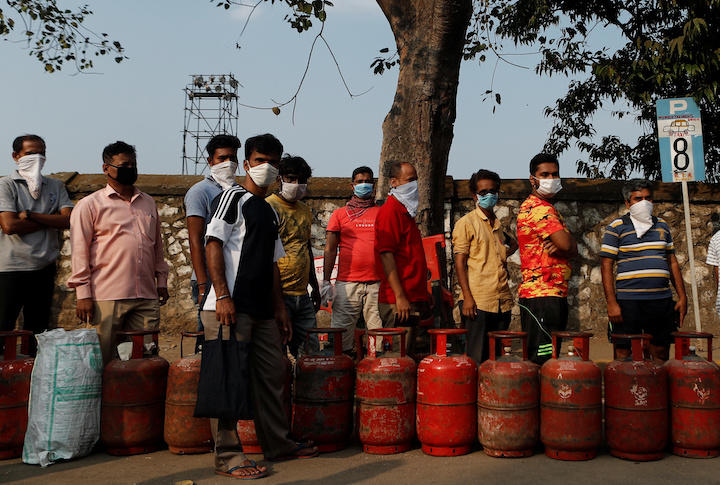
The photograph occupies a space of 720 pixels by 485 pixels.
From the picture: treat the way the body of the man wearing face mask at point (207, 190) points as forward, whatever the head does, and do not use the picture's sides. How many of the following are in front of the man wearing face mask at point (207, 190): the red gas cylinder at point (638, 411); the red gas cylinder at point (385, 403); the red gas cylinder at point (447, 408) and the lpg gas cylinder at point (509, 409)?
4

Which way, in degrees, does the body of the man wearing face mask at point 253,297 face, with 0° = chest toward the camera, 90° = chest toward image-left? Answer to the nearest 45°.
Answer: approximately 315°

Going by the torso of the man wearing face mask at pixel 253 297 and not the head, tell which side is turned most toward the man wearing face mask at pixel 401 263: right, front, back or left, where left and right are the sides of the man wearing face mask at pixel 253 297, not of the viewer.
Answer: left

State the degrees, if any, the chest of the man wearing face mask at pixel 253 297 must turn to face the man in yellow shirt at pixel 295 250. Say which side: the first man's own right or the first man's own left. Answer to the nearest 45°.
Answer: approximately 135° to the first man's own left

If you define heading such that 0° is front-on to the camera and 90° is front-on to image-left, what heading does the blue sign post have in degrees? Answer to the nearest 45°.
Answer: approximately 0°
